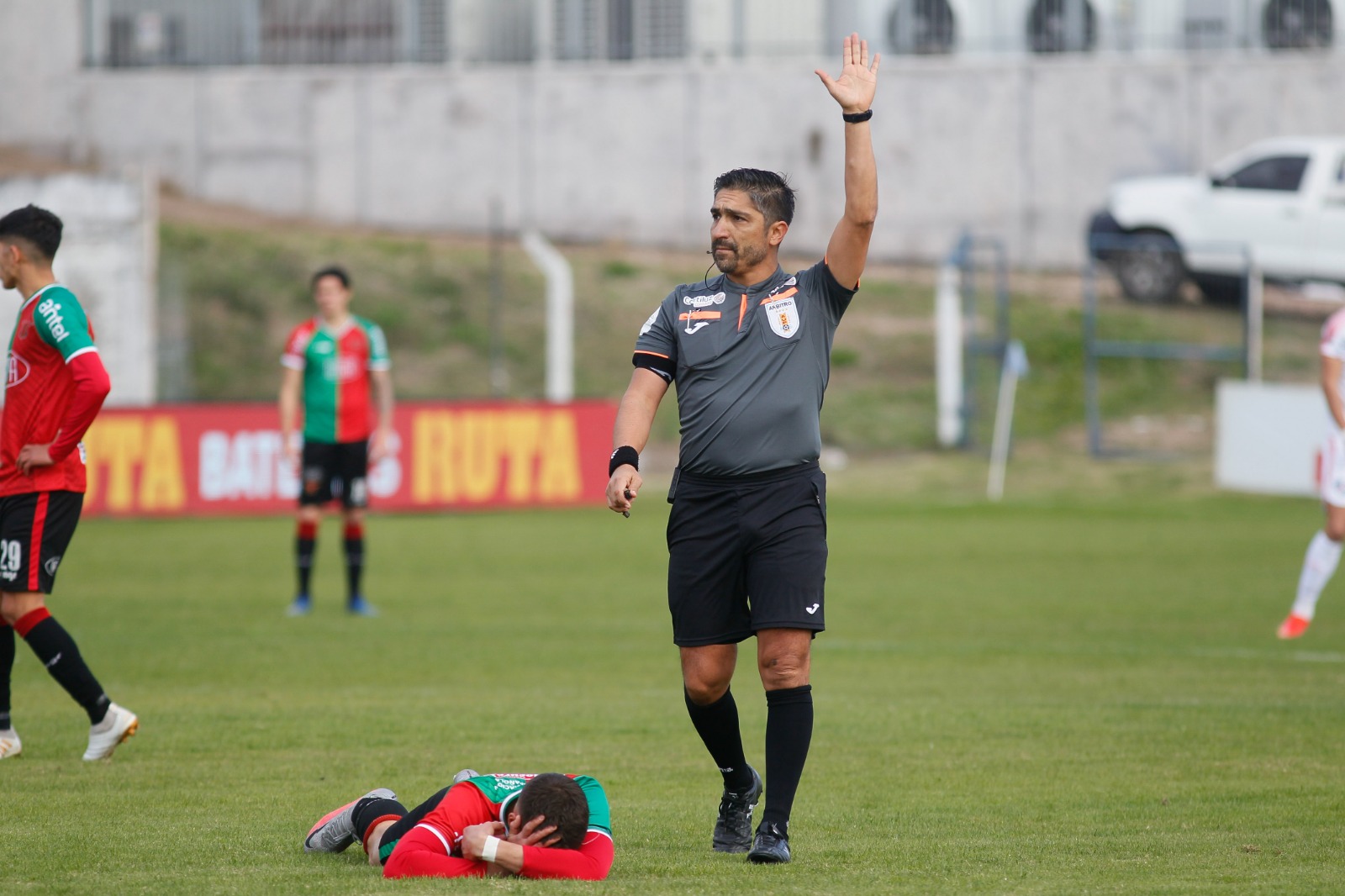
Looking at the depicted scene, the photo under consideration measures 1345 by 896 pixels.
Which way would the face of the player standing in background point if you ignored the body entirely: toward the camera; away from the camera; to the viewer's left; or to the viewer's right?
toward the camera

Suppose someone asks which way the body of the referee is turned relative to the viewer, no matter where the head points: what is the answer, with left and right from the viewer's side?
facing the viewer

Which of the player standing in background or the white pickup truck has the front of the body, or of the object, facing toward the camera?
the player standing in background

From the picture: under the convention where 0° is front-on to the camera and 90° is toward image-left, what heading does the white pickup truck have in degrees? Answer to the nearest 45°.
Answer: approximately 90°

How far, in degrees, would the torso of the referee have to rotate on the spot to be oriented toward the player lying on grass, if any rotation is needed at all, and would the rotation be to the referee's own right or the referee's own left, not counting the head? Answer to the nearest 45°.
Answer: approximately 45° to the referee's own right

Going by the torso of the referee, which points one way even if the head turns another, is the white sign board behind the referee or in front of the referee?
behind

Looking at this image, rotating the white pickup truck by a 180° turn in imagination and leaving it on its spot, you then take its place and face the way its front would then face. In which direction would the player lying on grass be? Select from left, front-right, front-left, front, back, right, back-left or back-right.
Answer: right

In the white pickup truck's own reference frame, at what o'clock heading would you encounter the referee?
The referee is roughly at 9 o'clock from the white pickup truck.

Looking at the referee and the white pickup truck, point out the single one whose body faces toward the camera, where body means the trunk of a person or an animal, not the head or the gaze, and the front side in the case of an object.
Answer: the referee
